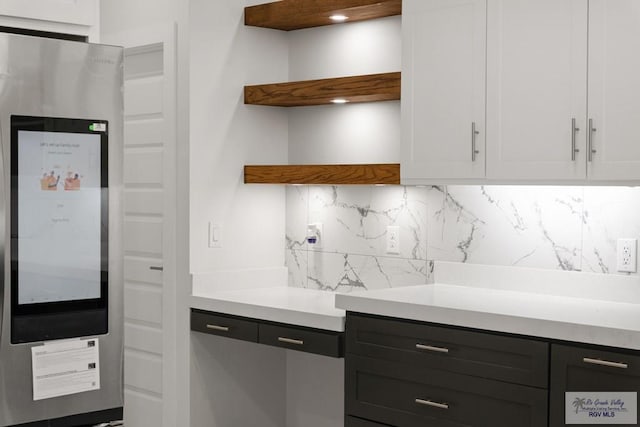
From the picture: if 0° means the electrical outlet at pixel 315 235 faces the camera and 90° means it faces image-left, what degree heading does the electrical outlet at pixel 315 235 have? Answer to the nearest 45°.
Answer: approximately 45°

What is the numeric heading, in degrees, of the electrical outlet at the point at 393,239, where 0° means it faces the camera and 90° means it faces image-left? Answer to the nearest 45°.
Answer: approximately 0°
